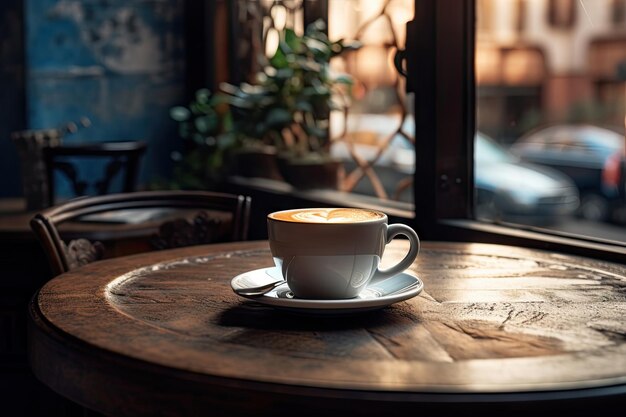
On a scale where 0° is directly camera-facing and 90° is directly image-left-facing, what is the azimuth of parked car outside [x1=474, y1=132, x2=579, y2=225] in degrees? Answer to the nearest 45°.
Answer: approximately 315°
